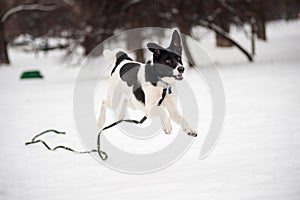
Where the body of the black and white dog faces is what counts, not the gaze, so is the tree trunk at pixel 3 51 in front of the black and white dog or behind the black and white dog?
behind

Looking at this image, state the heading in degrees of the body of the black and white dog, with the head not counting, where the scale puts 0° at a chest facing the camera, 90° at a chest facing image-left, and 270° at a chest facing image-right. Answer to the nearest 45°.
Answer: approximately 315°
